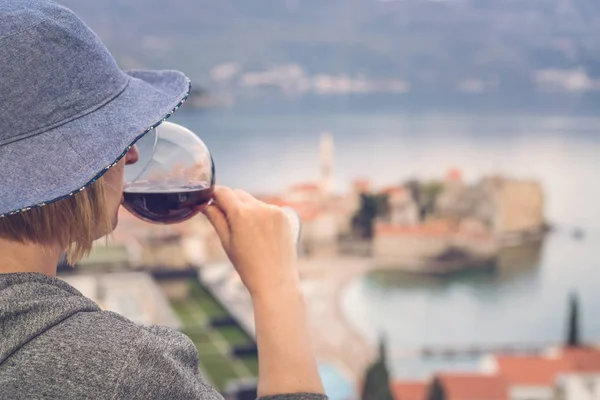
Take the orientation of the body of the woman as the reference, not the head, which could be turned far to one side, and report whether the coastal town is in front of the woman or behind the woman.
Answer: in front

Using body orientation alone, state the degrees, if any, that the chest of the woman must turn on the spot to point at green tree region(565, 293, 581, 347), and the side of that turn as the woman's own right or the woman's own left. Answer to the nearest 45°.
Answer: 0° — they already face it

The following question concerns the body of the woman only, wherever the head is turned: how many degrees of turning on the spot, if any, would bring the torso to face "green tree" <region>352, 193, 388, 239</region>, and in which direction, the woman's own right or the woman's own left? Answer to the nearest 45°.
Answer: approximately 45° to the woman's own left

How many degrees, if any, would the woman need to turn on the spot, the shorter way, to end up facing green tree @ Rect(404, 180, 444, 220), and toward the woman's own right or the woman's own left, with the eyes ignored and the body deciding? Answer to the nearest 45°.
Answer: approximately 45° to the woman's own left

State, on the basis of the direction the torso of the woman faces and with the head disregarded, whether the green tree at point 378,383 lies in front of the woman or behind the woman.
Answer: in front

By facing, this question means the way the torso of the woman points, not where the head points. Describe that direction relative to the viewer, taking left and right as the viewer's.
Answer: facing away from the viewer and to the right of the viewer

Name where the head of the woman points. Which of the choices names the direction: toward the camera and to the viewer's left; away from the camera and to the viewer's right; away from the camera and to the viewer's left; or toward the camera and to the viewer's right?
away from the camera and to the viewer's right
